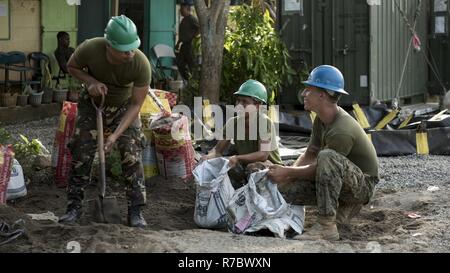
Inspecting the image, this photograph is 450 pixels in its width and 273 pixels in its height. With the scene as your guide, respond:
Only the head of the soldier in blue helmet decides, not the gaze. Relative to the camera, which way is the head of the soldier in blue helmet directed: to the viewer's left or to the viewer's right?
to the viewer's left

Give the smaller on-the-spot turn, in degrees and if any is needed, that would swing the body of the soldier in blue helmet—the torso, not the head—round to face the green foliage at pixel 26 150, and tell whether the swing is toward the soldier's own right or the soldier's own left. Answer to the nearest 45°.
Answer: approximately 45° to the soldier's own right

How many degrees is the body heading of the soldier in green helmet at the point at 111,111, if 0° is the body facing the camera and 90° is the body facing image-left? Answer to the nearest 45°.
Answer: approximately 0°

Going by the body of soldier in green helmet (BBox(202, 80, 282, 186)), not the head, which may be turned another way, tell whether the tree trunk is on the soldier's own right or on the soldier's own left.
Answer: on the soldier's own right

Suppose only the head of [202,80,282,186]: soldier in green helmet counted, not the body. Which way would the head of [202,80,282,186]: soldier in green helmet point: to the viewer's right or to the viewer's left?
to the viewer's left

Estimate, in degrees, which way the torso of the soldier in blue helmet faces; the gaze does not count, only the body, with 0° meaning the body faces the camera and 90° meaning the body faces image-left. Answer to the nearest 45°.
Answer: approximately 90°

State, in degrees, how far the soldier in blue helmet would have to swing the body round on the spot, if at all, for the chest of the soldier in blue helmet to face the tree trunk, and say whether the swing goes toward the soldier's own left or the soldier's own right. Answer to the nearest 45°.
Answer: approximately 90° to the soldier's own right

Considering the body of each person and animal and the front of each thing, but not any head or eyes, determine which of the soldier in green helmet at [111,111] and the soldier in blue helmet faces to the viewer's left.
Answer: the soldier in blue helmet

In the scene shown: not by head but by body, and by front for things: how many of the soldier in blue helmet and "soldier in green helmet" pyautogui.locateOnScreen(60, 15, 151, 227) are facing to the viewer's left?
1
